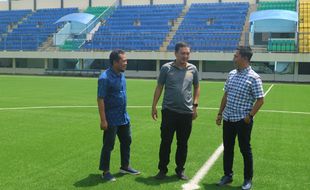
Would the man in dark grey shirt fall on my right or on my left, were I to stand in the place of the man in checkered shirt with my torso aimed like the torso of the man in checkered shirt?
on my right

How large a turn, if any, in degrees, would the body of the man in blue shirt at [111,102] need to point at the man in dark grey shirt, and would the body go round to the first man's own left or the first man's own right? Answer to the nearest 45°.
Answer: approximately 45° to the first man's own left

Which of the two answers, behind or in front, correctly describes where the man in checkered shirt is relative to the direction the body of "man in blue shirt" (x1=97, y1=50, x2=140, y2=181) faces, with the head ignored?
in front

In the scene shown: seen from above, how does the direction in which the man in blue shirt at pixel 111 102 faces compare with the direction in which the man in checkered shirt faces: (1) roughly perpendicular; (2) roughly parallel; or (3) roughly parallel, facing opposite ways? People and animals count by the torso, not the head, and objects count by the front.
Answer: roughly perpendicular

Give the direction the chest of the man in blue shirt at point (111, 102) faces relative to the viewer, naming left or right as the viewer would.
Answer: facing the viewer and to the right of the viewer

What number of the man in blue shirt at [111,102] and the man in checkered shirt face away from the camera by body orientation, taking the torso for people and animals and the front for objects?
0

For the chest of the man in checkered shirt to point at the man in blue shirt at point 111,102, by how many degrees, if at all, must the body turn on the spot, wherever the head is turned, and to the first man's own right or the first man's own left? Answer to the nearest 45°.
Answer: approximately 45° to the first man's own right

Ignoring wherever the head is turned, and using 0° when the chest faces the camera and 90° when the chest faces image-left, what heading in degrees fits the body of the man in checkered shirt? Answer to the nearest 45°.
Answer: approximately 45°

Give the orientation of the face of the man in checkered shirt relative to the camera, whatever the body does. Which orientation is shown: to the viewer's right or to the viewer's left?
to the viewer's left
